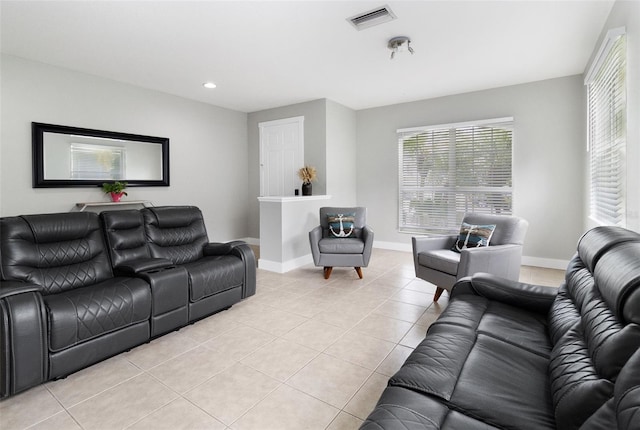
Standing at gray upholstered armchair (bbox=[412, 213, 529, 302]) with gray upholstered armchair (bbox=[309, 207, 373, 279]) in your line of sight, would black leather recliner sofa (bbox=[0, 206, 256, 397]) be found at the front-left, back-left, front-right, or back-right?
front-left

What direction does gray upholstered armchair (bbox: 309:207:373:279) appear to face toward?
toward the camera

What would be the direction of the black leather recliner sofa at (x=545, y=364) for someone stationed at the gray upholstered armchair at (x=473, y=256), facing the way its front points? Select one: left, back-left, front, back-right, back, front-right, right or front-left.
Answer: front-left

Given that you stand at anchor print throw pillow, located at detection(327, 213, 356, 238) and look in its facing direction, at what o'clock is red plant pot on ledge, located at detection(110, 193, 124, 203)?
The red plant pot on ledge is roughly at 3 o'clock from the anchor print throw pillow.

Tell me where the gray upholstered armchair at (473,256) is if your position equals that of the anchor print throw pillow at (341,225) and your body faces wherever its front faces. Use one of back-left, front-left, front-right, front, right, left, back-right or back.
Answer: front-left

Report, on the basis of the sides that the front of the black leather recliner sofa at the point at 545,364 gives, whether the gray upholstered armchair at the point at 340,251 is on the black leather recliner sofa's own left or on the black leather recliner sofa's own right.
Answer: on the black leather recliner sofa's own right

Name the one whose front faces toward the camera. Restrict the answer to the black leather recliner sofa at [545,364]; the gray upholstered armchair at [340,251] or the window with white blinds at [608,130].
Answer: the gray upholstered armchair

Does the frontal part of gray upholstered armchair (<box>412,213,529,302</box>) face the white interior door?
no

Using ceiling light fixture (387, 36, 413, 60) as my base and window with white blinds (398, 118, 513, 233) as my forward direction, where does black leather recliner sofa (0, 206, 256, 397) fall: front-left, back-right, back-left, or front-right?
back-left

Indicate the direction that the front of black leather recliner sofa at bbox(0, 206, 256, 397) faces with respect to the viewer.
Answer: facing the viewer and to the right of the viewer

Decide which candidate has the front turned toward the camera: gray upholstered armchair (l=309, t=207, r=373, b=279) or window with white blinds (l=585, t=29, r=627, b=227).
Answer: the gray upholstered armchair

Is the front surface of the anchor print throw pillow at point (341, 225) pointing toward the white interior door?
no

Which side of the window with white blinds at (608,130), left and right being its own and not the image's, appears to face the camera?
left

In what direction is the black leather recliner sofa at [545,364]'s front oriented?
to the viewer's left
